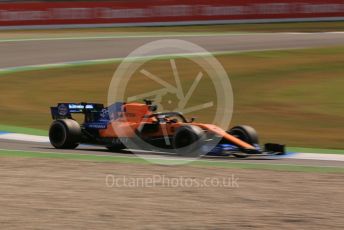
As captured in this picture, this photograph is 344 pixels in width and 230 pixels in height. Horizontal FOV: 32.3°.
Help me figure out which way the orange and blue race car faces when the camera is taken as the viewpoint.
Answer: facing the viewer and to the right of the viewer
